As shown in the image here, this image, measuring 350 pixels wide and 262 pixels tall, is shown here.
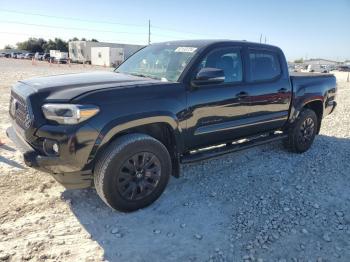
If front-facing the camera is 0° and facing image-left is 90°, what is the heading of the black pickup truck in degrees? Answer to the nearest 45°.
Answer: approximately 45°
